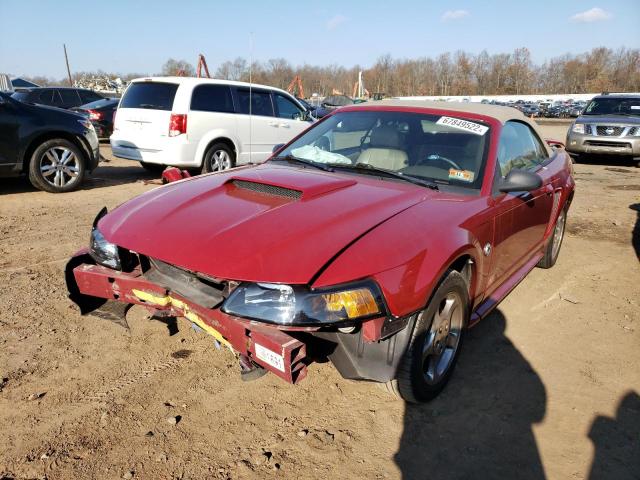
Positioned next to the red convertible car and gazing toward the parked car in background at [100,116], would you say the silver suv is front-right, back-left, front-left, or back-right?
front-right

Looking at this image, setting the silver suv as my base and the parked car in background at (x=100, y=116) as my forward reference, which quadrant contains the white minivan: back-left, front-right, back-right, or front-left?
front-left

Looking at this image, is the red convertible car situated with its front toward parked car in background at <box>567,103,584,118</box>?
no

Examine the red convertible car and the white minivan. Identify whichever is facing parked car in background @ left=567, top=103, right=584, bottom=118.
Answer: the white minivan

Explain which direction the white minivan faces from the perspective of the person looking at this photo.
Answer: facing away from the viewer and to the right of the viewer

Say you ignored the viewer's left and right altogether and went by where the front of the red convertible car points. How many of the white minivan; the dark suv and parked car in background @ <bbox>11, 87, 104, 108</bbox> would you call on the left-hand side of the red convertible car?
0

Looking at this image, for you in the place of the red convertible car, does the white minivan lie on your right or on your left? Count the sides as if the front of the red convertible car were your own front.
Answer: on your right

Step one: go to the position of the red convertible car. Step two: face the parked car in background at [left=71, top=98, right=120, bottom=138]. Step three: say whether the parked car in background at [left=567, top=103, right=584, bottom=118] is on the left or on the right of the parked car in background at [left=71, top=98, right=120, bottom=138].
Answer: right

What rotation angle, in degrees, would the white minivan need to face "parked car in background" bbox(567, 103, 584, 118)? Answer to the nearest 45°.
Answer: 0° — it already faces it

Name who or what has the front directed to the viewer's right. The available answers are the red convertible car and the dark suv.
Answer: the dark suv

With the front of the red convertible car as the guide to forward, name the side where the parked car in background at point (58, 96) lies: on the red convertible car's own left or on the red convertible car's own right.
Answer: on the red convertible car's own right

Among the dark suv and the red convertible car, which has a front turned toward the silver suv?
the dark suv

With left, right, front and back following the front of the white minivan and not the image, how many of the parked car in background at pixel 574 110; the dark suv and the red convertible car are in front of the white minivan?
1

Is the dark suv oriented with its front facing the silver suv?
yes

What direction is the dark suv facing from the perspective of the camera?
to the viewer's right

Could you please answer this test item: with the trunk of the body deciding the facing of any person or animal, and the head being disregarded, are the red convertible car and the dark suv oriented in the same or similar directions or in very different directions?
very different directions

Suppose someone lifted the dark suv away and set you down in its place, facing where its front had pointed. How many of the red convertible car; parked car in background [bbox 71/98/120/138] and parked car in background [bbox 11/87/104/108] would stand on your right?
1

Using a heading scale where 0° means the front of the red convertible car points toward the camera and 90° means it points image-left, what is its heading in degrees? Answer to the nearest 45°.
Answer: approximately 45°

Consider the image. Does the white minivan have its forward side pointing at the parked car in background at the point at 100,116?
no
